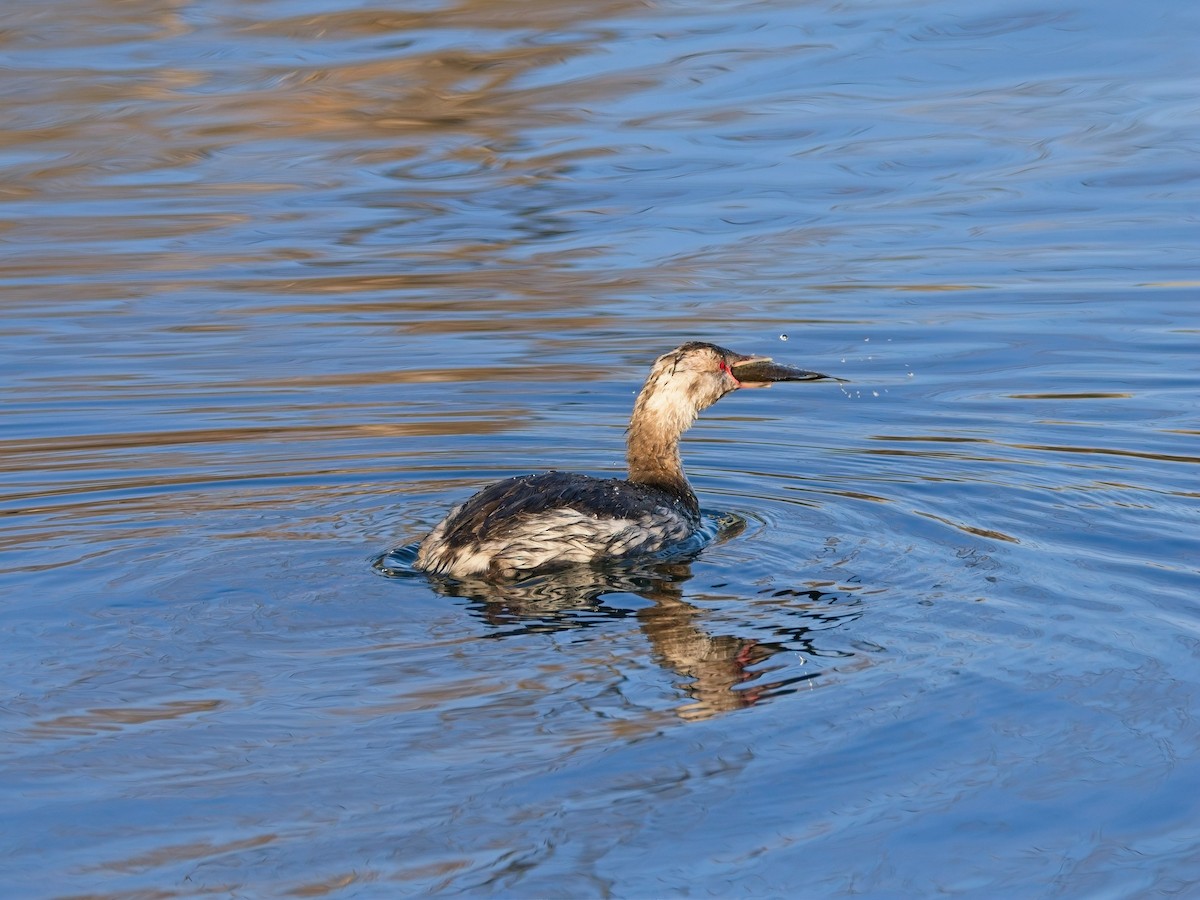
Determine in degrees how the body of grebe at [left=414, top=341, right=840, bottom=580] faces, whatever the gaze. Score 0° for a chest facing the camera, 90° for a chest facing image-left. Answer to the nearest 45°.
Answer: approximately 270°
